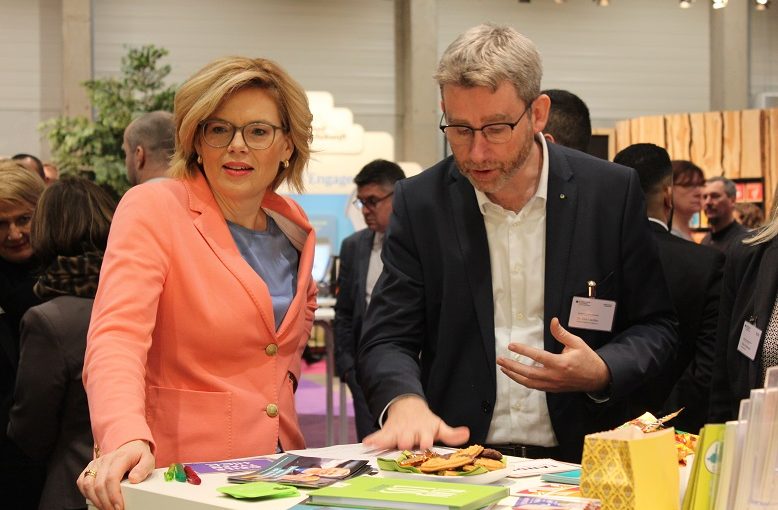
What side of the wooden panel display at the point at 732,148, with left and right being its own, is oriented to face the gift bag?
front

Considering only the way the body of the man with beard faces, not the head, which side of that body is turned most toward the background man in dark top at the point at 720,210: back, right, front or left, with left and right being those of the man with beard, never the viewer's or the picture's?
back

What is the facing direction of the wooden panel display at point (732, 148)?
toward the camera

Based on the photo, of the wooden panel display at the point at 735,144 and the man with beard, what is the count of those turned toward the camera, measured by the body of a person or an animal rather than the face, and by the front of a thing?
2

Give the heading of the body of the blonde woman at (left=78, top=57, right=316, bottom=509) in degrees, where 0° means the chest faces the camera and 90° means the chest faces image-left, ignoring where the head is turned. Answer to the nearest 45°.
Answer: approximately 315°

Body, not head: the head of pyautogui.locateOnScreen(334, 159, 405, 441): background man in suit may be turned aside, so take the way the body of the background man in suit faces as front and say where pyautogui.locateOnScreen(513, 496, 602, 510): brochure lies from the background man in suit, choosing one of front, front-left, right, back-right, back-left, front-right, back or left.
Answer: front-left

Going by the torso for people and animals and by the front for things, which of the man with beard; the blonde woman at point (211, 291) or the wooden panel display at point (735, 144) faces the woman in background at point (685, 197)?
the wooden panel display

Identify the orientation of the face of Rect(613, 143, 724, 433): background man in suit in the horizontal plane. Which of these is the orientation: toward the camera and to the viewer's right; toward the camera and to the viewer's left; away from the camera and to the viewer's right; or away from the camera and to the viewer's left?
away from the camera and to the viewer's right

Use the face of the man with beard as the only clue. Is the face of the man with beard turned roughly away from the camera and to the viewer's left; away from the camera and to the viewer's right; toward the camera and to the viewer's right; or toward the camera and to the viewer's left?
toward the camera and to the viewer's left

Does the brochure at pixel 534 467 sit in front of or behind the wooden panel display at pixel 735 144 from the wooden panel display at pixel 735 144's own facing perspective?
in front

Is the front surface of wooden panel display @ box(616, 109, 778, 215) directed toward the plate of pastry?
yes

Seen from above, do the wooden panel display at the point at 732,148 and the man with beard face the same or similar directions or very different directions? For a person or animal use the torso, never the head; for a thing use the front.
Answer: same or similar directions

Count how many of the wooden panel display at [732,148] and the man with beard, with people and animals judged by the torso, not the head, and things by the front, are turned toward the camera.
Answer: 2

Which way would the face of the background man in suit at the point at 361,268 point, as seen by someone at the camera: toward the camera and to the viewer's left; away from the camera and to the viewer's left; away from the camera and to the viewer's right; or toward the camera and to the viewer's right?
toward the camera and to the viewer's left

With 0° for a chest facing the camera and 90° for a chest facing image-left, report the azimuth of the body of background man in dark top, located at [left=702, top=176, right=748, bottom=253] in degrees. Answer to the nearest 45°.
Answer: approximately 45°

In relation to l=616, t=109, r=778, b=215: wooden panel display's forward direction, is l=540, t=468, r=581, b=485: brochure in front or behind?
in front

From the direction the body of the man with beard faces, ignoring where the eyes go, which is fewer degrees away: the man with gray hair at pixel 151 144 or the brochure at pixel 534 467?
the brochure

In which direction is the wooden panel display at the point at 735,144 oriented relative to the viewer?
toward the camera
